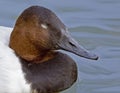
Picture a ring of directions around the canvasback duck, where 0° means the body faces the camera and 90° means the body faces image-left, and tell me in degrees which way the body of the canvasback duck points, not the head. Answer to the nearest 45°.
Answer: approximately 270°
